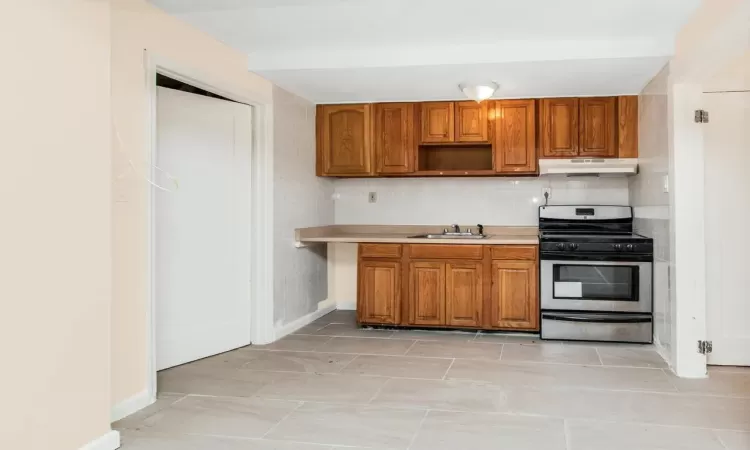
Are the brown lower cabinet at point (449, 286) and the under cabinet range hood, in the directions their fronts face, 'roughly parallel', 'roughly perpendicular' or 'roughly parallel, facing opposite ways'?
roughly parallel

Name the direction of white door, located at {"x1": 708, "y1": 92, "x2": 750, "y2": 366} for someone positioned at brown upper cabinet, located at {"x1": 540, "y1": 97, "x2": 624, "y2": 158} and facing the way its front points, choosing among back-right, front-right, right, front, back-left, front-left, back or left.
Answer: front-left

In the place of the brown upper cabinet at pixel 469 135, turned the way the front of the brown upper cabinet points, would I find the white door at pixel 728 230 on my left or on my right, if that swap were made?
on my left

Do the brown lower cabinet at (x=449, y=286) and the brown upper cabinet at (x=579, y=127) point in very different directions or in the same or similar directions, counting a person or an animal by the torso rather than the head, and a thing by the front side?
same or similar directions

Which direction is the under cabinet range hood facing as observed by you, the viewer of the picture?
facing the viewer

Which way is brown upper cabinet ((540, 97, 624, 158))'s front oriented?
toward the camera

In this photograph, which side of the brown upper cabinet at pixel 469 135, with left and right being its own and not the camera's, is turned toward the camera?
front

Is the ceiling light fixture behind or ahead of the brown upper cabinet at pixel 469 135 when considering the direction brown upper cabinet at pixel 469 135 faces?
ahead

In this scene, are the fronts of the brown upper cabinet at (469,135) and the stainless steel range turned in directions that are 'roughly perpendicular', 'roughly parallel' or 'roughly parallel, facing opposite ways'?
roughly parallel

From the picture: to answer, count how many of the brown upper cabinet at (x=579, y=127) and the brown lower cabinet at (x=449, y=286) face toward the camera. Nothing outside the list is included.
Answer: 2

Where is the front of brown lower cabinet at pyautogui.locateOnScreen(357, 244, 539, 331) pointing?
toward the camera
